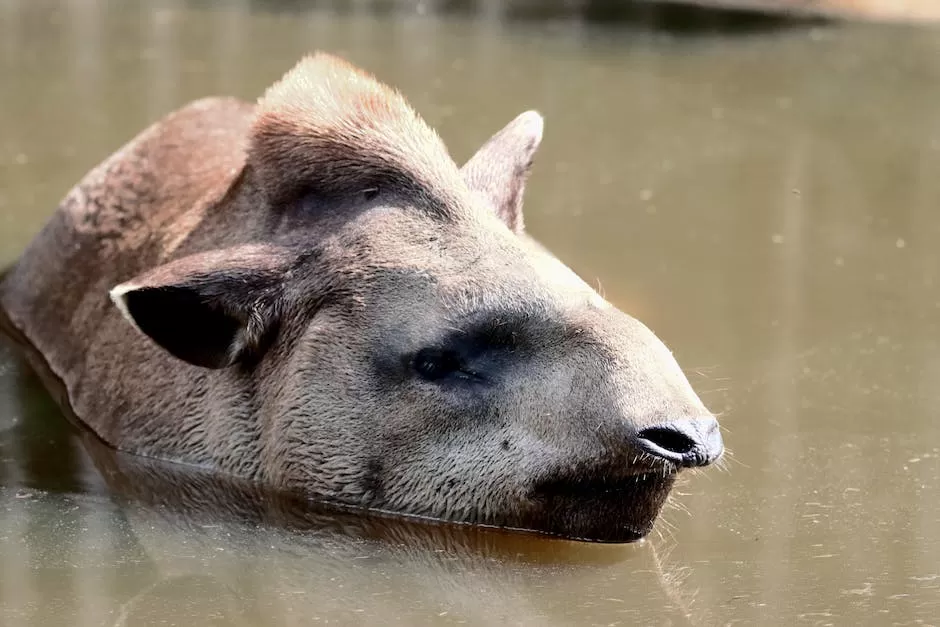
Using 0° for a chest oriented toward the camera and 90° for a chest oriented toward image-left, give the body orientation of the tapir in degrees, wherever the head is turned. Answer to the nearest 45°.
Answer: approximately 315°
